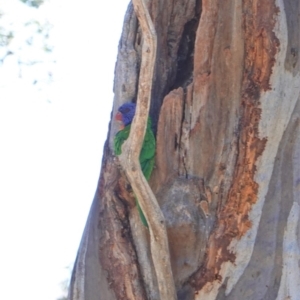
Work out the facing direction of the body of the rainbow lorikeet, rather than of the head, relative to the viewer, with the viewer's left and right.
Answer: facing away from the viewer and to the left of the viewer
